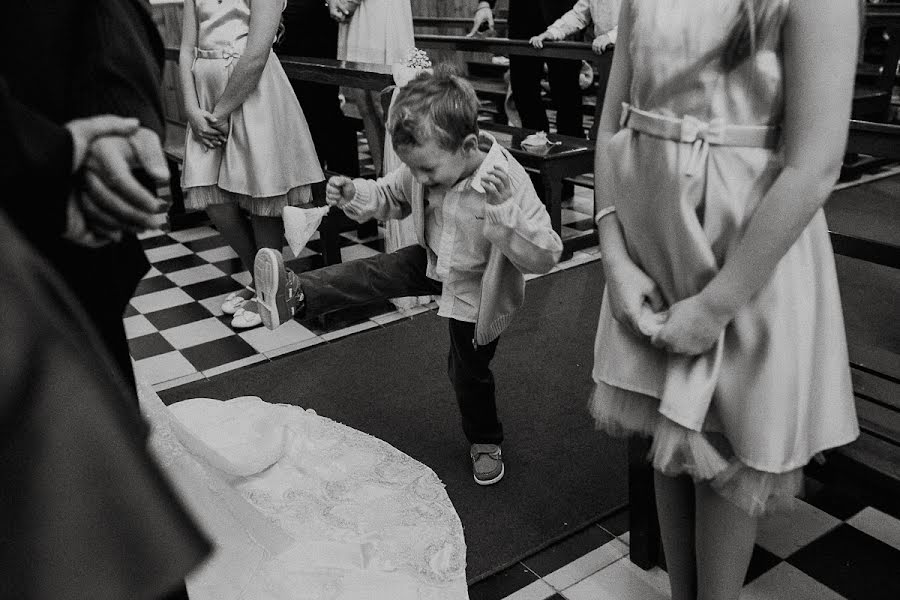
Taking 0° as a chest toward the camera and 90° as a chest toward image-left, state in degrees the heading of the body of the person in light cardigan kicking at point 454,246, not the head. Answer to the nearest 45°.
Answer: approximately 45°

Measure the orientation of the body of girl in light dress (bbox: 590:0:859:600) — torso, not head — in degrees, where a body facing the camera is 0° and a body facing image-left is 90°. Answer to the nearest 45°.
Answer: approximately 45°

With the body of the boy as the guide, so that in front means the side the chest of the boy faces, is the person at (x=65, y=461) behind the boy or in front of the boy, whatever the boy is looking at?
in front

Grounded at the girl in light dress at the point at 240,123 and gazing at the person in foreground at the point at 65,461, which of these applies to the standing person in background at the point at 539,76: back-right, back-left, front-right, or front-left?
back-left

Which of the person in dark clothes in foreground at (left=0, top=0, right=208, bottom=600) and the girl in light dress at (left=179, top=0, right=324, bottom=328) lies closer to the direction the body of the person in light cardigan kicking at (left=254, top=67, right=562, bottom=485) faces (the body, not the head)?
the person in dark clothes in foreground

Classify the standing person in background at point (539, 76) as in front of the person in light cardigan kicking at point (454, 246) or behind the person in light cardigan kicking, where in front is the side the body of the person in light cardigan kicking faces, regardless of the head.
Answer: behind

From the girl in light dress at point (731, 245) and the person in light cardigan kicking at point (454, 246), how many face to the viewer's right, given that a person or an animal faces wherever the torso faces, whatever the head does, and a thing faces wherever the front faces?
0

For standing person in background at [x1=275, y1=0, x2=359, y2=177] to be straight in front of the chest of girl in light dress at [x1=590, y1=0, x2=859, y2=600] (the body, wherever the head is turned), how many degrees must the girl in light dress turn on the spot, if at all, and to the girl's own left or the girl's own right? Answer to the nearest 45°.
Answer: approximately 90° to the girl's own right

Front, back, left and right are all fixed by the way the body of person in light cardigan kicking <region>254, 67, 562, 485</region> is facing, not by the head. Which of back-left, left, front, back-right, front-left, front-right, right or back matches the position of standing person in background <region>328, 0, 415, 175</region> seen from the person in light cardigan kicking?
back-right
